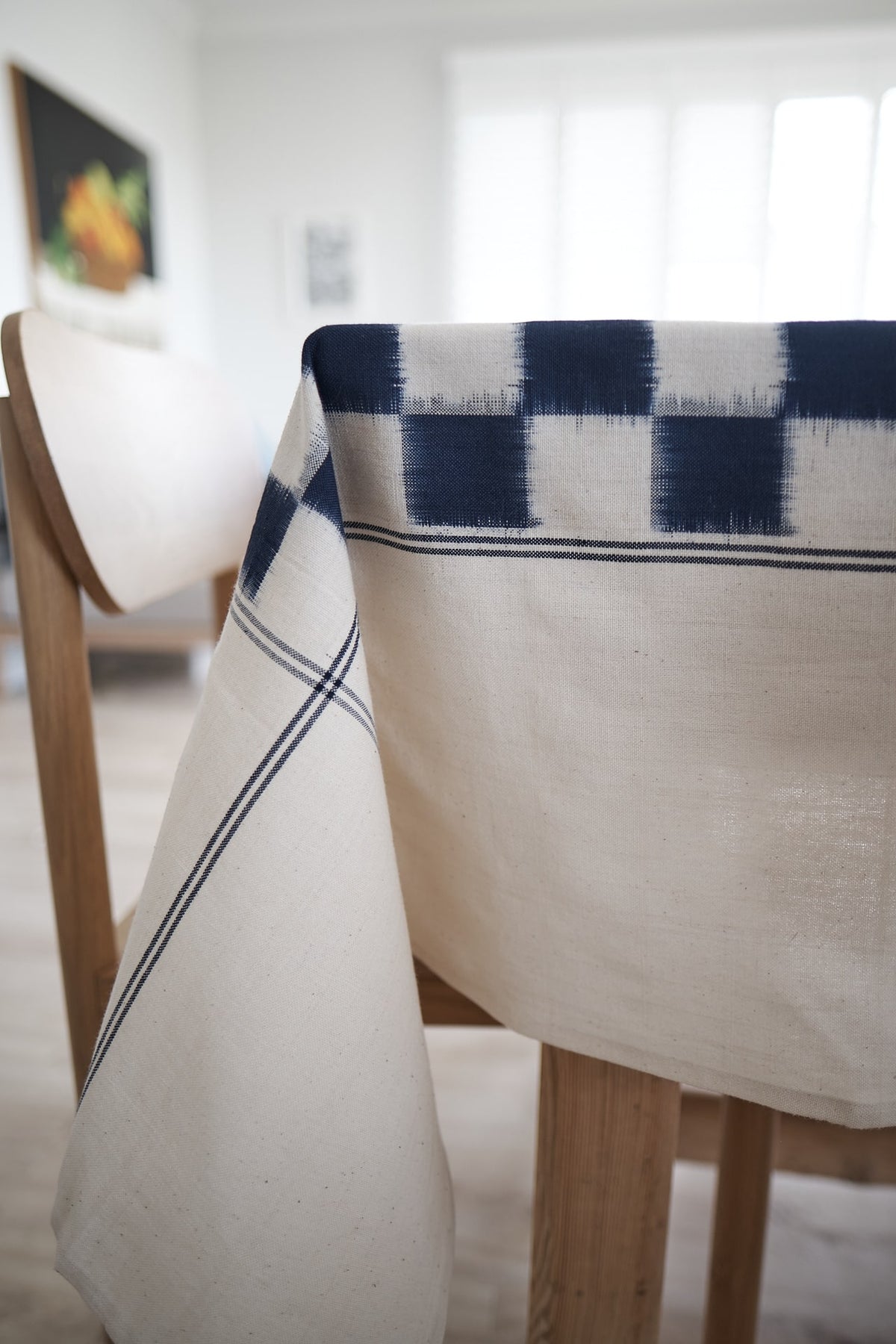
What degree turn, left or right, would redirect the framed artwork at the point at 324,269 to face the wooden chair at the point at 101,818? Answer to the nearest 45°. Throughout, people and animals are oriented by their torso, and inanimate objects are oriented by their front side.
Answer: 0° — it already faces it

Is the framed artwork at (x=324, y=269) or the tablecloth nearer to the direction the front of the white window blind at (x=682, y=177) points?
the tablecloth

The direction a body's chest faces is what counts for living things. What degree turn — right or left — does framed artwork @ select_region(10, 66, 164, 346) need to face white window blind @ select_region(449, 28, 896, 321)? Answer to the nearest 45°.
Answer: approximately 45° to its left

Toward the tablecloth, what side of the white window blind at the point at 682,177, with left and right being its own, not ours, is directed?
front

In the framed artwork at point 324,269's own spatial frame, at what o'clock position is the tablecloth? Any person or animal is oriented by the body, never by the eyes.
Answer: The tablecloth is roughly at 12 o'clock from the framed artwork.

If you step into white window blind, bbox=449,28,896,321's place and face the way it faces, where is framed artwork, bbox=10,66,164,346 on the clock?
The framed artwork is roughly at 2 o'clock from the white window blind.

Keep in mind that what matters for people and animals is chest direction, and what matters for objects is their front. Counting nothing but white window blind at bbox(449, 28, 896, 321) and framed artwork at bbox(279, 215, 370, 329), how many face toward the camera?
2

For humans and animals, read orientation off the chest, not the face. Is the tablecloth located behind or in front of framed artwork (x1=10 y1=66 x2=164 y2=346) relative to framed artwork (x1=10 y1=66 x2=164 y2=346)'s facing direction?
in front

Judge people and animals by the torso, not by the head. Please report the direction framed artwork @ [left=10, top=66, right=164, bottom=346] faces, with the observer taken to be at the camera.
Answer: facing the viewer and to the right of the viewer

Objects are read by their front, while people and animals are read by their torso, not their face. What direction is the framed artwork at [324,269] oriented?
toward the camera

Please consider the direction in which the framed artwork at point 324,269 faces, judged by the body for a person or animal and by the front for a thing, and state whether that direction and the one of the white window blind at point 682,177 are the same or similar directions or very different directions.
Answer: same or similar directions

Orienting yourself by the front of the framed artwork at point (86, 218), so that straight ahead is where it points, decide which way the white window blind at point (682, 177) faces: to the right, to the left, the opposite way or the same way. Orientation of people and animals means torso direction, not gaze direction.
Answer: to the right

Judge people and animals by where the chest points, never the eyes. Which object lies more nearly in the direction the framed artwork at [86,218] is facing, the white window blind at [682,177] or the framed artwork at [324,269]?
the white window blind
